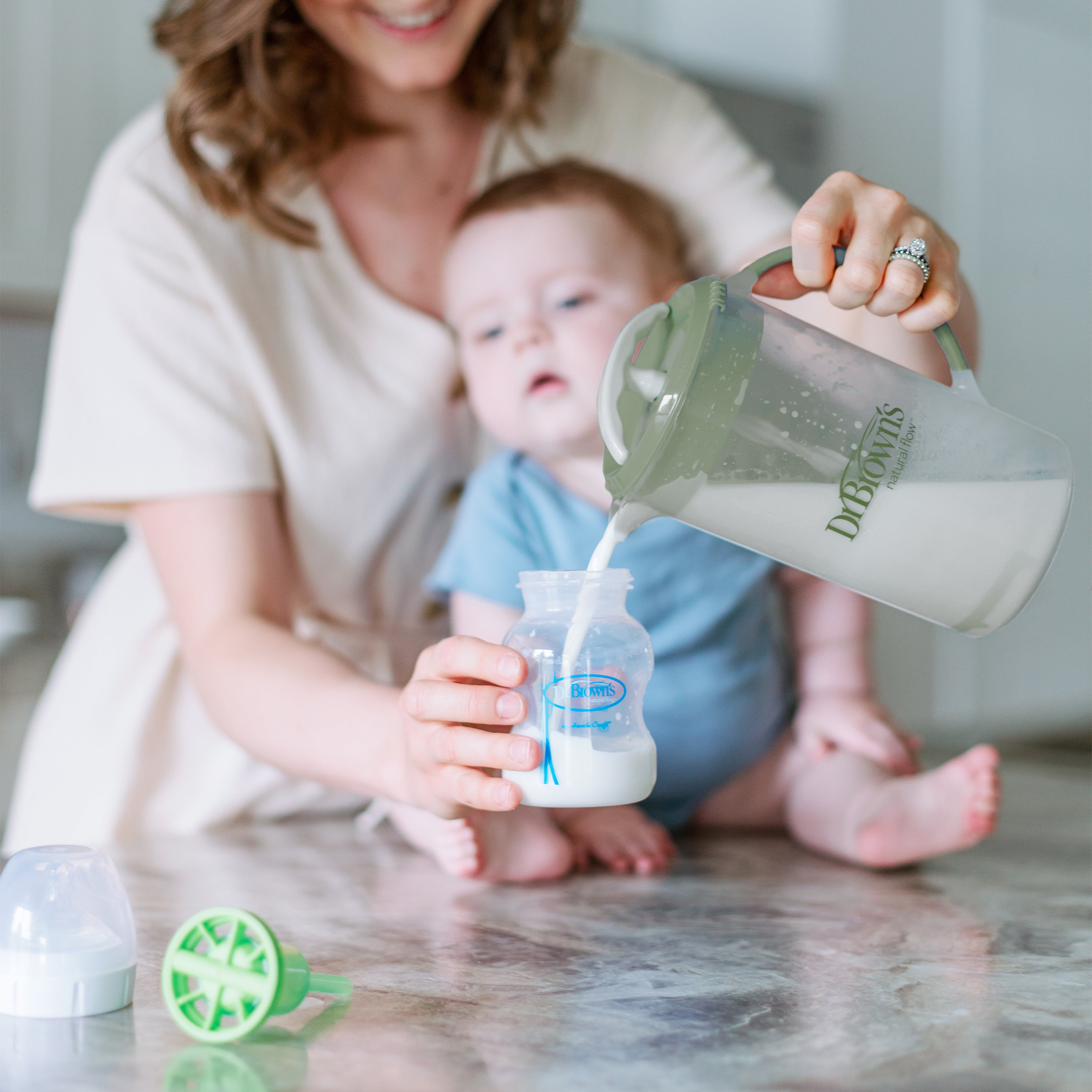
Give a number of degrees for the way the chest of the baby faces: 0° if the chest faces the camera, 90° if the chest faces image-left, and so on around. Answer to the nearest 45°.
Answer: approximately 0°

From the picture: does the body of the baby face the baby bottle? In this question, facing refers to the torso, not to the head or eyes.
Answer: yes

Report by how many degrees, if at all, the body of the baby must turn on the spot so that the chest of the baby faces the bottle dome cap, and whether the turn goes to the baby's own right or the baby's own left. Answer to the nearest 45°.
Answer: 0° — they already face it
